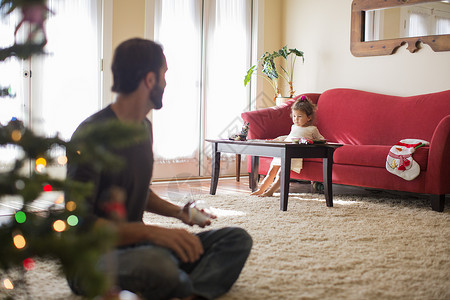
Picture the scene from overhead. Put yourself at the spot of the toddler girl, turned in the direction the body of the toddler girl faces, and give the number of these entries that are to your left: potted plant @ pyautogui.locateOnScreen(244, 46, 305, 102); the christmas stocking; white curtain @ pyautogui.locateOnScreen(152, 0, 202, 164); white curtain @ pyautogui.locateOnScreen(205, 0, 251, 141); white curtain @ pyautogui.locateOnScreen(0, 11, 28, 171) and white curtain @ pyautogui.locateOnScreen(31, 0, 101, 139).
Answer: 1

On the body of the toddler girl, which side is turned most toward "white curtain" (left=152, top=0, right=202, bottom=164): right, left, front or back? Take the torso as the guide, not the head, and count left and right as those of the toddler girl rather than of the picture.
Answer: right

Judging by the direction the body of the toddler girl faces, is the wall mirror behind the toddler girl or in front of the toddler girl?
behind

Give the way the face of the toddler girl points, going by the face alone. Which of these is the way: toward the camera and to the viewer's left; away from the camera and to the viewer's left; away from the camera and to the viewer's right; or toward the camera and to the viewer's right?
toward the camera and to the viewer's left

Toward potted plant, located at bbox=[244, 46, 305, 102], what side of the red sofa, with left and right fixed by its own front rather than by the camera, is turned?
right

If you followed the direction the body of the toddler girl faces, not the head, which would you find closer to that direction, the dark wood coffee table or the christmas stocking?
the dark wood coffee table

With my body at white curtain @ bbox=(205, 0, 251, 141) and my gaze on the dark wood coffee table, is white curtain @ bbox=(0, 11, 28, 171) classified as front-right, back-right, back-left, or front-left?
front-right

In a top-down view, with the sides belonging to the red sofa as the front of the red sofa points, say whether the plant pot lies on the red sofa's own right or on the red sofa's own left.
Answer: on the red sofa's own right

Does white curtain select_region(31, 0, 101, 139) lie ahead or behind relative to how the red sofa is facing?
ahead

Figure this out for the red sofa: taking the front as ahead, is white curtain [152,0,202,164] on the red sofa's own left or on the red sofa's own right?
on the red sofa's own right

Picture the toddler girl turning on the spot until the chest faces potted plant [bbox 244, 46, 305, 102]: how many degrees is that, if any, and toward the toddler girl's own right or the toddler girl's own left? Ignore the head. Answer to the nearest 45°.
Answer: approximately 135° to the toddler girl's own right

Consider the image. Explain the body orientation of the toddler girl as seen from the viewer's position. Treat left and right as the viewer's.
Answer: facing the viewer and to the left of the viewer
